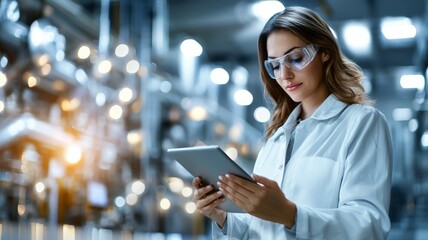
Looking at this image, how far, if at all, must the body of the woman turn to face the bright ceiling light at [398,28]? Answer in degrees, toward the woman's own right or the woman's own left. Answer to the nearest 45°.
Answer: approximately 135° to the woman's own right

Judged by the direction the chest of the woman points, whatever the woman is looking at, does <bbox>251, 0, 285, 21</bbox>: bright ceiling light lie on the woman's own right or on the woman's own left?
on the woman's own right

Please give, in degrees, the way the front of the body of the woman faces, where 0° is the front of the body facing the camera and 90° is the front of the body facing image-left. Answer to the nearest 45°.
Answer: approximately 45°

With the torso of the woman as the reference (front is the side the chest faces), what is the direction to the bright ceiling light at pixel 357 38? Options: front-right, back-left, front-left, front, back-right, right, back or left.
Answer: back-right

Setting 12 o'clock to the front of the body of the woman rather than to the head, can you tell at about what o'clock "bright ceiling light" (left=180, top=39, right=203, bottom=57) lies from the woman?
The bright ceiling light is roughly at 4 o'clock from the woman.

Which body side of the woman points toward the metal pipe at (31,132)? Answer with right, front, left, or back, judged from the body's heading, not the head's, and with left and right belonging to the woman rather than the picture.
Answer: right
